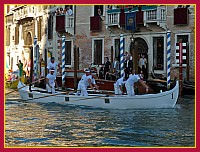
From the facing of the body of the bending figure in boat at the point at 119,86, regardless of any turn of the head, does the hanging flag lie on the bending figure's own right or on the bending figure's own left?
on the bending figure's own left

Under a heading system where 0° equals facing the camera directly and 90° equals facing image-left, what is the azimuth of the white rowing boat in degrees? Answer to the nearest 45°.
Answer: approximately 270°

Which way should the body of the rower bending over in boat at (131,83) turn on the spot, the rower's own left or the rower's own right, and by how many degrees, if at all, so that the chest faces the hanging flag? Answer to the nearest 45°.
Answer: approximately 90° to the rower's own left

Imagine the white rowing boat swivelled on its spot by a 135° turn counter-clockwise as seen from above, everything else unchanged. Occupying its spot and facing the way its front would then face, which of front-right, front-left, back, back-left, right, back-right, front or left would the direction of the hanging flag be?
front-right

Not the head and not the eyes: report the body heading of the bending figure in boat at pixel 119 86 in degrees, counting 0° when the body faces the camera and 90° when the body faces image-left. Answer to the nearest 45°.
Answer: approximately 270°

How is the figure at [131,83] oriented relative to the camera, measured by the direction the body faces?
to the viewer's right
